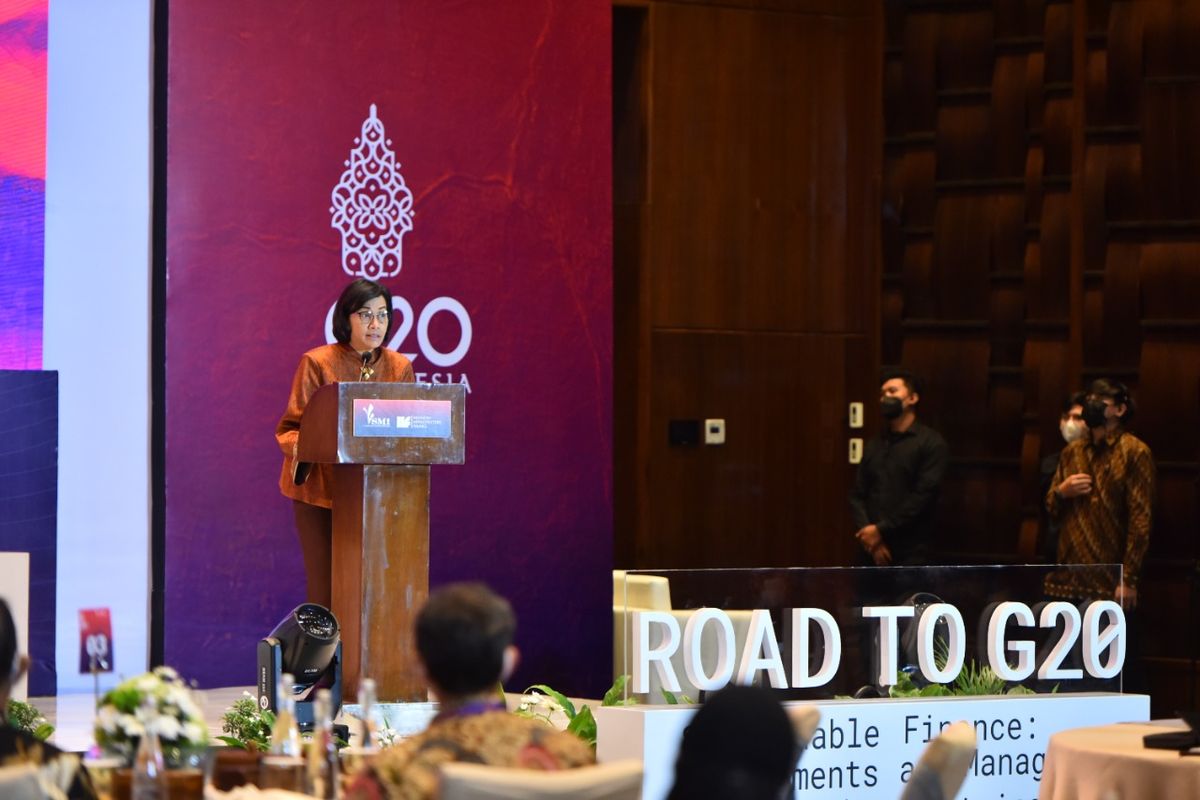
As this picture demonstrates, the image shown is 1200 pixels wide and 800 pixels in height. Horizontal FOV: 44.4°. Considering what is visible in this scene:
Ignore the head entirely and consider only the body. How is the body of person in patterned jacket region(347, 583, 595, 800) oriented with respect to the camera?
away from the camera

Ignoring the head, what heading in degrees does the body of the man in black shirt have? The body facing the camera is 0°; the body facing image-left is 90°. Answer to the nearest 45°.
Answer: approximately 45°

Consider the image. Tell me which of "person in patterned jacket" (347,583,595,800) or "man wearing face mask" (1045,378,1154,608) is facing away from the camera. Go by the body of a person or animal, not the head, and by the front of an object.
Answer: the person in patterned jacket

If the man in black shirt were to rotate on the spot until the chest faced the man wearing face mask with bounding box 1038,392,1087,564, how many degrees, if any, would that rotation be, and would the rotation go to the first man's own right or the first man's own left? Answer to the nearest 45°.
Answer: approximately 135° to the first man's own left

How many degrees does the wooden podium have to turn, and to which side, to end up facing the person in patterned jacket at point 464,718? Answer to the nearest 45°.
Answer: approximately 45° to its right

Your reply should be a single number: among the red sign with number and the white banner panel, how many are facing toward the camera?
2

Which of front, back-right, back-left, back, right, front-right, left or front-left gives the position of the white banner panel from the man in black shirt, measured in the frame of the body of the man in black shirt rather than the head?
front-left

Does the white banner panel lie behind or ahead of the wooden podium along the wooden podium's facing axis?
ahead

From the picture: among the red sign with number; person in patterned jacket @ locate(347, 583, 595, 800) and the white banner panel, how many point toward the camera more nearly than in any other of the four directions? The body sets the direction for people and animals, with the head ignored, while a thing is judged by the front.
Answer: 2
